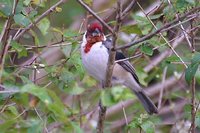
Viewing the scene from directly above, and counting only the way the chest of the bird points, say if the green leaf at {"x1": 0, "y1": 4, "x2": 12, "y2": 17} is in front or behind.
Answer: in front

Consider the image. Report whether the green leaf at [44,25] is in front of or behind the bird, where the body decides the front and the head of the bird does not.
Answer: in front

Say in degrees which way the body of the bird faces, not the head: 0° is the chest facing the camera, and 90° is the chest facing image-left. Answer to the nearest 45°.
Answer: approximately 45°

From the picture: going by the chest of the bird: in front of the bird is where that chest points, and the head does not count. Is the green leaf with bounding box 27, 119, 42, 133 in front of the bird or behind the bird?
in front
